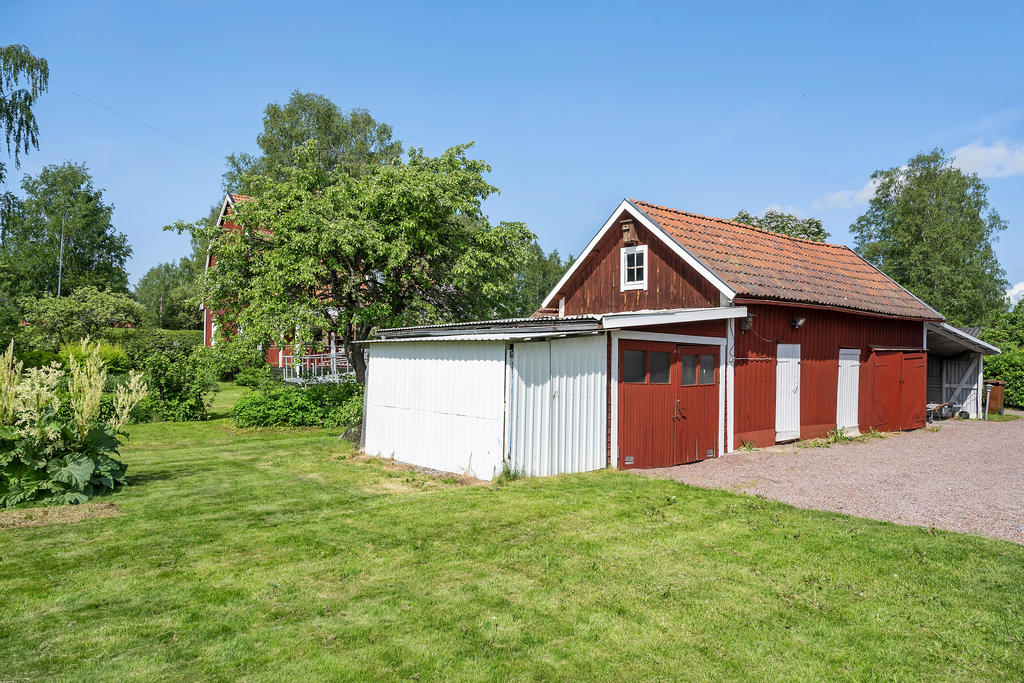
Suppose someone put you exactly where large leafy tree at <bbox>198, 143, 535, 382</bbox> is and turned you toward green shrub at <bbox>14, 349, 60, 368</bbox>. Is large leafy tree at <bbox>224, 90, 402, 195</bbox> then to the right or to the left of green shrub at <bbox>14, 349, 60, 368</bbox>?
right

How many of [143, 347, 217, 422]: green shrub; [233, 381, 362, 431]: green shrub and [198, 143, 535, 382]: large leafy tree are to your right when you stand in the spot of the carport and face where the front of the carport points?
3

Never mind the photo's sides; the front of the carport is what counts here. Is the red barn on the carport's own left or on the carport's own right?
on the carport's own right

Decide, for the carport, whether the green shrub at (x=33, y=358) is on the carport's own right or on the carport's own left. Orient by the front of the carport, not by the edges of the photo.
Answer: on the carport's own right

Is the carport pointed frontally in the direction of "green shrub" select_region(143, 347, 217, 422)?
no

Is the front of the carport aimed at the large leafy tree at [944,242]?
no

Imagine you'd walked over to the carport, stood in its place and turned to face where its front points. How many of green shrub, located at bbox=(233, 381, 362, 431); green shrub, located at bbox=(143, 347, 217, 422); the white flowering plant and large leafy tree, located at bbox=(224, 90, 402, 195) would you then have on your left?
0

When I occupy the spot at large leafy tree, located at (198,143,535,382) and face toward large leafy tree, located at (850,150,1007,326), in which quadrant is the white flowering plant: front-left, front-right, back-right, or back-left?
back-right

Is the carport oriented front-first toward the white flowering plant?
no

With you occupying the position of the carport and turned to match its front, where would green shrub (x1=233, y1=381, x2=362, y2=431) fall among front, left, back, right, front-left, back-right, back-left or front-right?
right

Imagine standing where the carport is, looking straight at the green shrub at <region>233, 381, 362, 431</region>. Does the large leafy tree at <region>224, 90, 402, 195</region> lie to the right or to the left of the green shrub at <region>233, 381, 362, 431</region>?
right

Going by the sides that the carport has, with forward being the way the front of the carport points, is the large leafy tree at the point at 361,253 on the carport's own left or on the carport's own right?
on the carport's own right

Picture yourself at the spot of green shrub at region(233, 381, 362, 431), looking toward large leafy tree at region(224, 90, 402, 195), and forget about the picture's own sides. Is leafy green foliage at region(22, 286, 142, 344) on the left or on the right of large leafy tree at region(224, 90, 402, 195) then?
left

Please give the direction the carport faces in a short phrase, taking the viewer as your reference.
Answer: facing the viewer and to the right of the viewer
